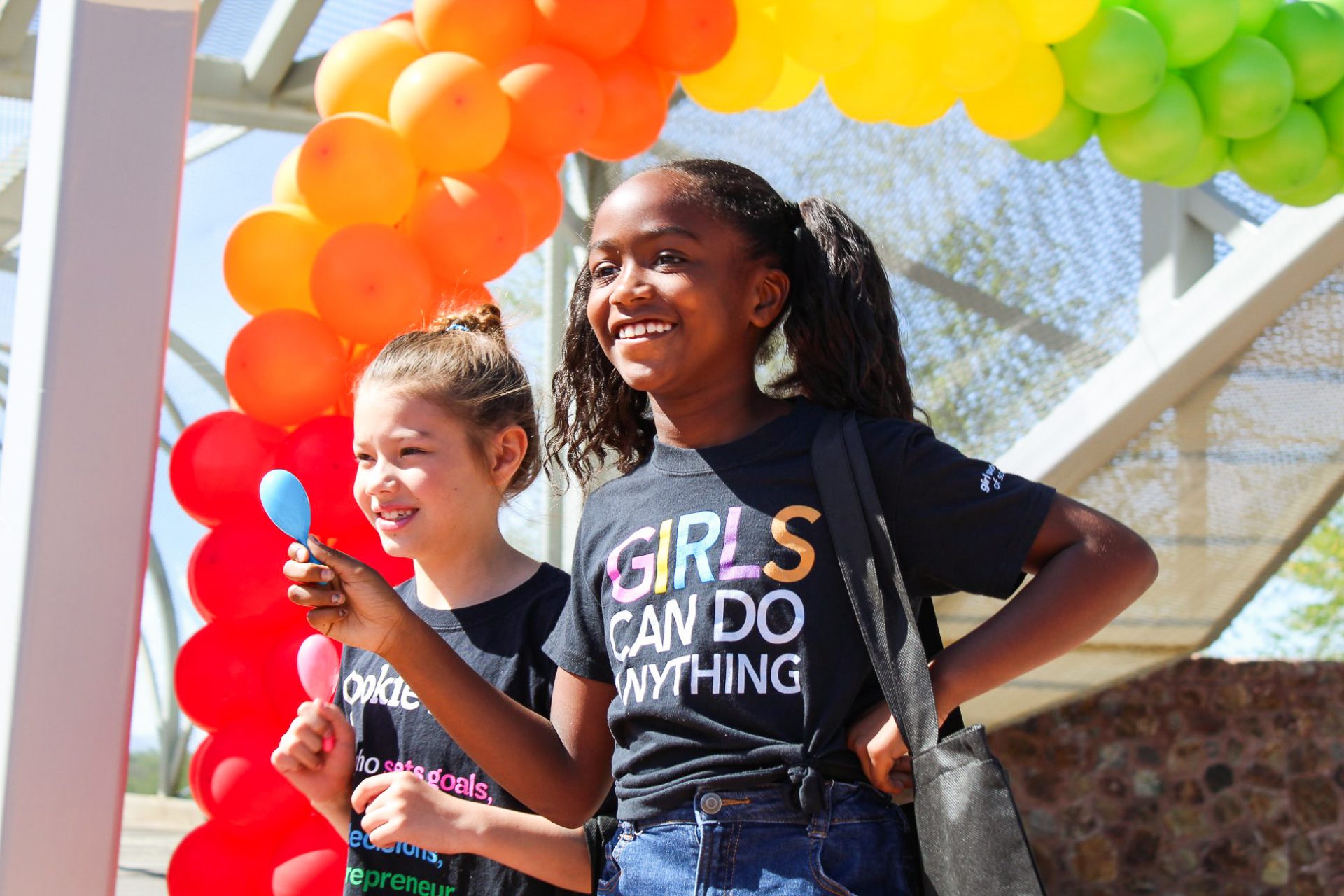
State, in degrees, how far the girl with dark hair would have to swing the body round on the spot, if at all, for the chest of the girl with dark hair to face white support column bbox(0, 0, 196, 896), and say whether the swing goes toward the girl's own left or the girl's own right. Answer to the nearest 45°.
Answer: approximately 45° to the girl's own right

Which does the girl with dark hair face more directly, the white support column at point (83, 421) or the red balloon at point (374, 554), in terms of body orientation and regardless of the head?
the white support column

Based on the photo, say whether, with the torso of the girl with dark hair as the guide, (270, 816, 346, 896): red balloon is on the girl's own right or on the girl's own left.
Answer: on the girl's own right

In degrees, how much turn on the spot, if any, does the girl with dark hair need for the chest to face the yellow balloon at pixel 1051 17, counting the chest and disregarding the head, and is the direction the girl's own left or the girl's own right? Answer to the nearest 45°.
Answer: approximately 135° to the girl's own right

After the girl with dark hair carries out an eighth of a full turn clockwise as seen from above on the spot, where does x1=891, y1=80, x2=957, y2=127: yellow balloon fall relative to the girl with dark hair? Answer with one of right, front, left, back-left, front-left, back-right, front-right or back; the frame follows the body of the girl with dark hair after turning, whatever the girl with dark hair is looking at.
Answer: right

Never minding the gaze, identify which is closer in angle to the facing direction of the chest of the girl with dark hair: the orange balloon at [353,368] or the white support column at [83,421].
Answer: the white support column

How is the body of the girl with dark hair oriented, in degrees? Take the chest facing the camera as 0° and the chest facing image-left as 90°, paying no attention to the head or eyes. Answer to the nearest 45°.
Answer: approximately 45°

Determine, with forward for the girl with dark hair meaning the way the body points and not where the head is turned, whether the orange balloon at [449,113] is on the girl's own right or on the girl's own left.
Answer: on the girl's own right

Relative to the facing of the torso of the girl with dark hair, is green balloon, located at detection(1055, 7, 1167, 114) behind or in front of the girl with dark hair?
behind

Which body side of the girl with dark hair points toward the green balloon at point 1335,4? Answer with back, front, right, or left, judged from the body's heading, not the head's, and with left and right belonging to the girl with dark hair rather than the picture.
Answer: back
